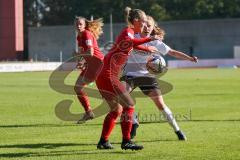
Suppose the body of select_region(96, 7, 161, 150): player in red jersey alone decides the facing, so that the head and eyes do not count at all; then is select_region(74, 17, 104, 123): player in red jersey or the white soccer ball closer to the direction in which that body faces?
the white soccer ball

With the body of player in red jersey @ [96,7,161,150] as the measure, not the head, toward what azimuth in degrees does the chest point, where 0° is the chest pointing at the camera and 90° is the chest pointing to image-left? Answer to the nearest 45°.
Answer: approximately 270°
